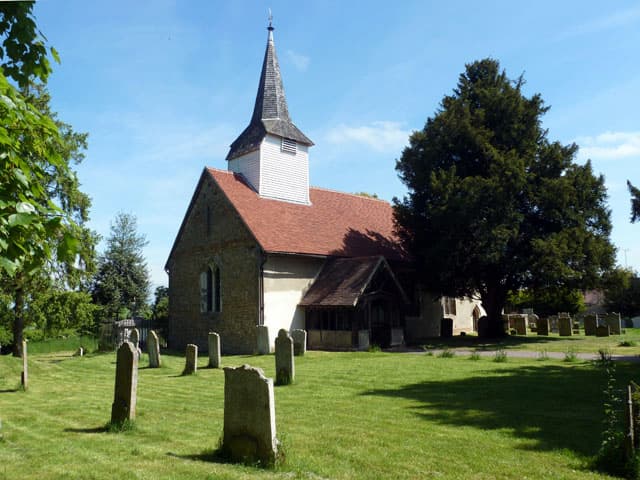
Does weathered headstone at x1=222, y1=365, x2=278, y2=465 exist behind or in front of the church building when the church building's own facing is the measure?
in front

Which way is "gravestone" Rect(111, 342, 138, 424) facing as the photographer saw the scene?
facing the viewer and to the left of the viewer

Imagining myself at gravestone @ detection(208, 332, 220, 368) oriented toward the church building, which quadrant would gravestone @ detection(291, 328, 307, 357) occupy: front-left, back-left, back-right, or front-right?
front-right

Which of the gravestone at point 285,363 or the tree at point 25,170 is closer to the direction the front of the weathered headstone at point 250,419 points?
the tree

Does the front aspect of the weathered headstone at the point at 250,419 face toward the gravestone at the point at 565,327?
no

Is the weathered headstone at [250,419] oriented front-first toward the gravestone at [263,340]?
no

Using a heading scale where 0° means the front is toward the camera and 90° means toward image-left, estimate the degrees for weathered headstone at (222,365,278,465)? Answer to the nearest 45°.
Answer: approximately 45°

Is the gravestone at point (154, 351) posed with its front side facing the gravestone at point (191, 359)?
no

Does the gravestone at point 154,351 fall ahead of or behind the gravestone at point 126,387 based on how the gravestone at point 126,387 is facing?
behind

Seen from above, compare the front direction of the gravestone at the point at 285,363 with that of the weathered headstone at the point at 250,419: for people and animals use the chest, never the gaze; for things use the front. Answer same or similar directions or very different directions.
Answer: same or similar directions

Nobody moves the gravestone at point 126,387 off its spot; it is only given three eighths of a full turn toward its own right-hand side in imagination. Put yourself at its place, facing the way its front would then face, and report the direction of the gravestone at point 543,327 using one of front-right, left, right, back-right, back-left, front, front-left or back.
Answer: front-right

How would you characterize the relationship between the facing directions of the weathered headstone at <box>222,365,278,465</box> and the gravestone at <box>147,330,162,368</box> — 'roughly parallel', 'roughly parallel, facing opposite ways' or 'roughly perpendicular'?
roughly parallel

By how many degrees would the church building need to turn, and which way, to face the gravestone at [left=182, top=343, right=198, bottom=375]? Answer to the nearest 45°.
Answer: approximately 45° to its right

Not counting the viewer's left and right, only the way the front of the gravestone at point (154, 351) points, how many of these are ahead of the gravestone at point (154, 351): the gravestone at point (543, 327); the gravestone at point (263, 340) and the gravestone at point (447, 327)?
0

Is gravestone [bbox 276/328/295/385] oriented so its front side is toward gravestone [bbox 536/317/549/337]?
no

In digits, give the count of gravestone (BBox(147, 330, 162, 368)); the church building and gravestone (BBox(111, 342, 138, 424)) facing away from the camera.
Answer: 0
